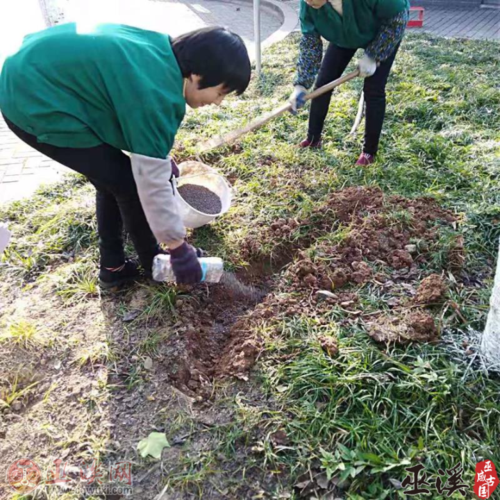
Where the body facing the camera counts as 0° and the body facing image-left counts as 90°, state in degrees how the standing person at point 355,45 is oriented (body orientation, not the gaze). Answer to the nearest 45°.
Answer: approximately 45°

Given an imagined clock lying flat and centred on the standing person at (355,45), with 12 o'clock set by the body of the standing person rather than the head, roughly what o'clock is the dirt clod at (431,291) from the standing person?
The dirt clod is roughly at 10 o'clock from the standing person.

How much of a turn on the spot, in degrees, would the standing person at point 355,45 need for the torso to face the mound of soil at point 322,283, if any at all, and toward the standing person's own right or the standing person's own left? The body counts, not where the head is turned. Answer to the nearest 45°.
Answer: approximately 45° to the standing person's own left

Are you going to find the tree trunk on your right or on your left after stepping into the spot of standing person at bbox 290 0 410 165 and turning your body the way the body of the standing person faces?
on your left

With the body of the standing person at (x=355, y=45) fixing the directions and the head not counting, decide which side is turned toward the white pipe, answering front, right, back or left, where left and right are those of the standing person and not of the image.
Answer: right

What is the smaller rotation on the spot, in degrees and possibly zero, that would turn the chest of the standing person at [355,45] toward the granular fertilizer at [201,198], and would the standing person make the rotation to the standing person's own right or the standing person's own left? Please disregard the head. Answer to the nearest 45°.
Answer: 0° — they already face it
